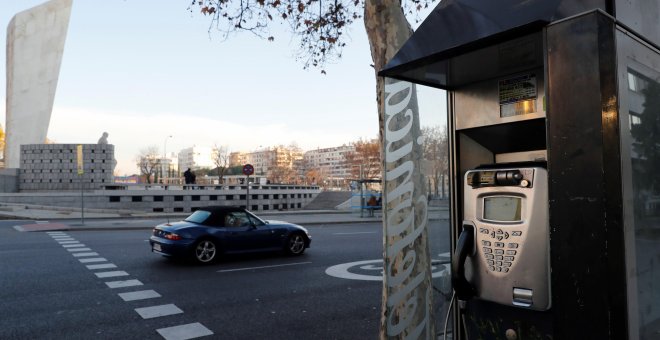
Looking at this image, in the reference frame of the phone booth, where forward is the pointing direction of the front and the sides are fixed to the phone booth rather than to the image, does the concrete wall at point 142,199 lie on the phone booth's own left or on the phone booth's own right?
on the phone booth's own right

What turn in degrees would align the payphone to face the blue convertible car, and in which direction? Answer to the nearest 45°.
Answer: approximately 90° to its right

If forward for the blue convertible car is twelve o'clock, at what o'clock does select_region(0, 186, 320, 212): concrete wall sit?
The concrete wall is roughly at 10 o'clock from the blue convertible car.

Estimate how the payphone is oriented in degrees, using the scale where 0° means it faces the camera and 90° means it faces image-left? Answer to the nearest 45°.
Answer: approximately 45°

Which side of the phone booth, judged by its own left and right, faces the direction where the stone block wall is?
right

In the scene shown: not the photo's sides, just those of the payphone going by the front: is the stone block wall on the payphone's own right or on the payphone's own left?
on the payphone's own right

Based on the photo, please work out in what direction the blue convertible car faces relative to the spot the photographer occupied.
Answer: facing away from the viewer and to the right of the viewer

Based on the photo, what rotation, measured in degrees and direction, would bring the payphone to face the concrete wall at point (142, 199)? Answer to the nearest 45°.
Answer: approximately 90° to its right

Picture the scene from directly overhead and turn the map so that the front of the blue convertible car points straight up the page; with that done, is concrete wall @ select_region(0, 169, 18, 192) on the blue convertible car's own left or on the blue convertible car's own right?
on the blue convertible car's own left

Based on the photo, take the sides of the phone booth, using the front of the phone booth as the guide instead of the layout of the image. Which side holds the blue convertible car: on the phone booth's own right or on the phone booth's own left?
on the phone booth's own right
